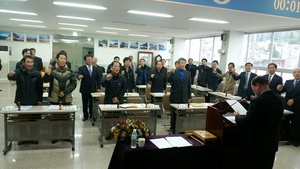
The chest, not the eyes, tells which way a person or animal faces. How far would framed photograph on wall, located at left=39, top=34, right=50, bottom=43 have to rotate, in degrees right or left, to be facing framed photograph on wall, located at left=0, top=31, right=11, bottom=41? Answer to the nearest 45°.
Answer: approximately 90° to its right

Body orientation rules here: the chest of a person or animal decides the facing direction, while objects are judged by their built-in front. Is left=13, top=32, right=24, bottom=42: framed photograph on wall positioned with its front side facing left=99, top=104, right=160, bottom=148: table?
yes

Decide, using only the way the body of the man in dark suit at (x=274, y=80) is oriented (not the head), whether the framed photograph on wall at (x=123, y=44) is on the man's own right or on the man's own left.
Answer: on the man's own right

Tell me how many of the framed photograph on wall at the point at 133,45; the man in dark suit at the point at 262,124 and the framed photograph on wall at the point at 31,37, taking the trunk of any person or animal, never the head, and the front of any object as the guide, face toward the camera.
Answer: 2

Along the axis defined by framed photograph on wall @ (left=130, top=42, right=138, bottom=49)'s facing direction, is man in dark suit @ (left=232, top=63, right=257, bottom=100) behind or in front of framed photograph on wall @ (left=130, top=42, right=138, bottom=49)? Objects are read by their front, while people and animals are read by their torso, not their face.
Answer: in front

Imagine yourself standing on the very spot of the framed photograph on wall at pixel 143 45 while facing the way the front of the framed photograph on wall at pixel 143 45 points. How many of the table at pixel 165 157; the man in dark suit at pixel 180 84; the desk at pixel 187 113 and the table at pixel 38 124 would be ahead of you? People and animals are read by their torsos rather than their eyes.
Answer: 4

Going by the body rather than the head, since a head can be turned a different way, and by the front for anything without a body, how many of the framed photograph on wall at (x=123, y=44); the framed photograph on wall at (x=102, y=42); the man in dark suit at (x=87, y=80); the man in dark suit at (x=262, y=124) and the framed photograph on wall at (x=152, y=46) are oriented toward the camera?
4

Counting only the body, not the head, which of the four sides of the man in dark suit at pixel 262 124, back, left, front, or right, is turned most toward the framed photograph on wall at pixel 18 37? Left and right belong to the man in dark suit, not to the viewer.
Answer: front

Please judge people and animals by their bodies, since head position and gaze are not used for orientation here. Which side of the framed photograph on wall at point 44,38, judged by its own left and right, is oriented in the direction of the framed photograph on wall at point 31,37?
right

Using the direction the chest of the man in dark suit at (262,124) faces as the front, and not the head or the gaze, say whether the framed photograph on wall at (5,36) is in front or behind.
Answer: in front

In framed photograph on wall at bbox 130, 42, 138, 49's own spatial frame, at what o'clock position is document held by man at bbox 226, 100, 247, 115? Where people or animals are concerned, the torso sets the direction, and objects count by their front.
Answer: The document held by man is roughly at 12 o'clock from the framed photograph on wall.
